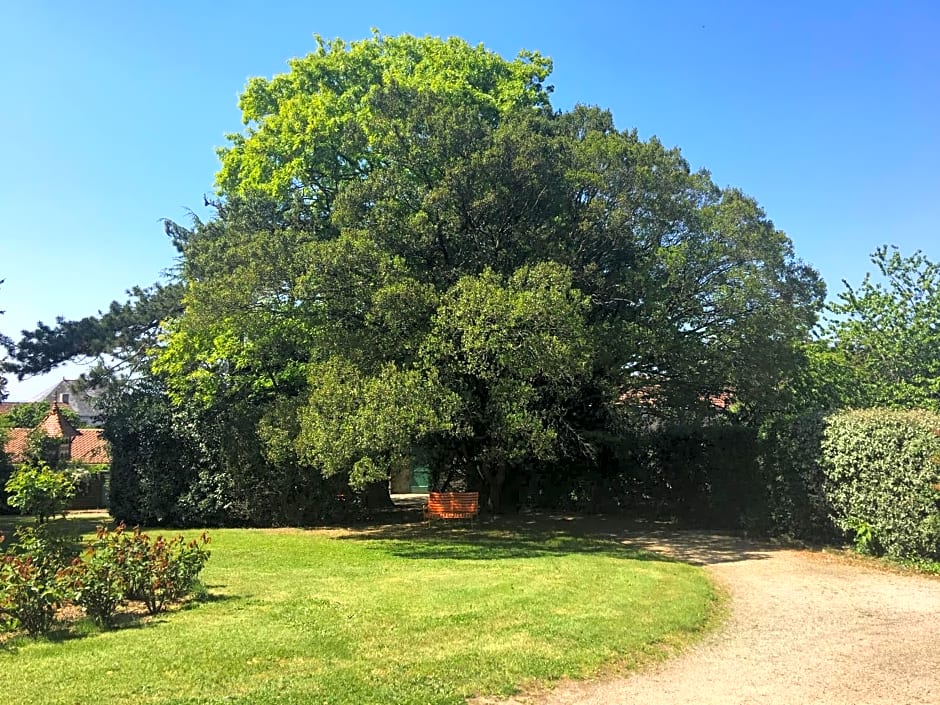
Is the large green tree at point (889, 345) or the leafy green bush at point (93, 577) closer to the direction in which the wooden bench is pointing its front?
the leafy green bush

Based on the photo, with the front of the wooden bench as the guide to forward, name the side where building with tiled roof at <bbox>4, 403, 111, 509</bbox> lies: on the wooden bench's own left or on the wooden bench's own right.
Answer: on the wooden bench's own right

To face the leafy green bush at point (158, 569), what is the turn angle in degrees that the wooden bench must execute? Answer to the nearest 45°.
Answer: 0° — it already faces it

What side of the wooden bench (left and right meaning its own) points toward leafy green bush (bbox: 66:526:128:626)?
front

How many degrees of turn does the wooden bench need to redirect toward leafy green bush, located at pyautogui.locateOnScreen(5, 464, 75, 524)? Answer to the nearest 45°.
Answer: approximately 45° to its right

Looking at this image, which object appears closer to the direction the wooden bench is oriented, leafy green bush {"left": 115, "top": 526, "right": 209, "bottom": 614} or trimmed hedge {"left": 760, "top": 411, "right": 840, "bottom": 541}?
the leafy green bush

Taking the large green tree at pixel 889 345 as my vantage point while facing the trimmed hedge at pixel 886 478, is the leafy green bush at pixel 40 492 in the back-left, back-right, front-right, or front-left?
front-right

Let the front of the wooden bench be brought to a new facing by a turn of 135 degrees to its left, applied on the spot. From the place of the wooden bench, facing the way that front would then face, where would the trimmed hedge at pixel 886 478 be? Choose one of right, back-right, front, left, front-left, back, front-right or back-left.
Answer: right

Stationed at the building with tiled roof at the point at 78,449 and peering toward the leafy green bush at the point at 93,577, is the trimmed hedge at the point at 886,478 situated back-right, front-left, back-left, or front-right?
front-left

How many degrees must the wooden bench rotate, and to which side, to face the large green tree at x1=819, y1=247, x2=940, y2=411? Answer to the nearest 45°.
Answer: approximately 90° to its left

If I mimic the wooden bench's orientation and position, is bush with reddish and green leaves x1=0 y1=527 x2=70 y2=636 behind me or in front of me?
in front

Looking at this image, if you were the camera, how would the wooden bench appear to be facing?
facing the viewer
